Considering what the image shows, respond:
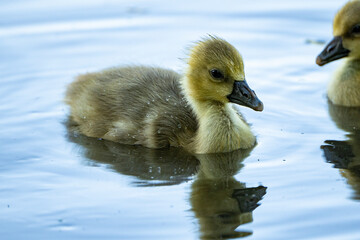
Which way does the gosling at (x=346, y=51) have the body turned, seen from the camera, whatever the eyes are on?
to the viewer's left
